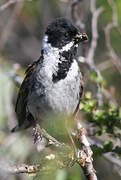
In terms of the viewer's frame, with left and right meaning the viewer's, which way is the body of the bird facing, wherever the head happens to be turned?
facing the viewer and to the right of the viewer

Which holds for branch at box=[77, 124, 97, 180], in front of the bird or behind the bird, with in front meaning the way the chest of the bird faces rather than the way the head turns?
in front
